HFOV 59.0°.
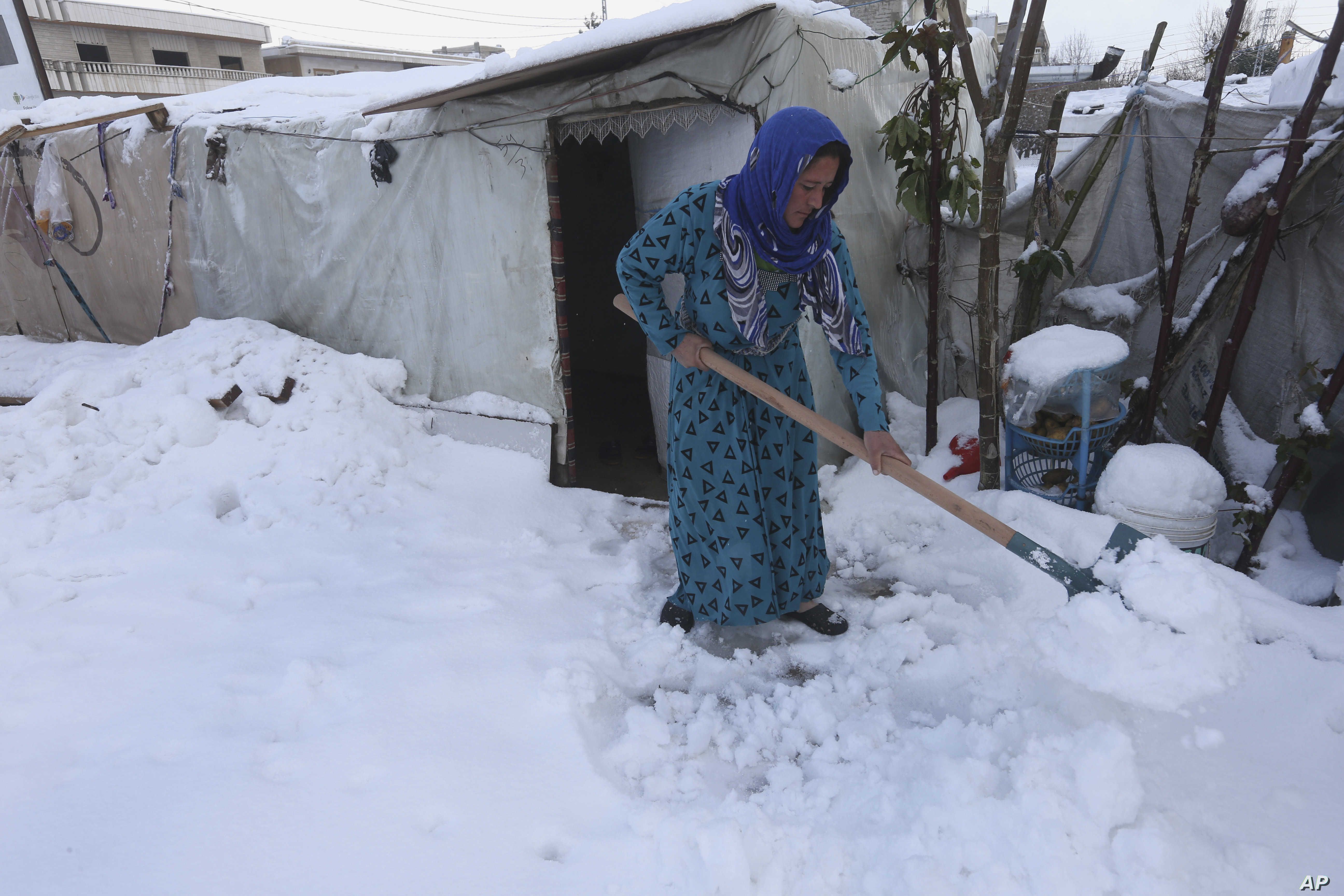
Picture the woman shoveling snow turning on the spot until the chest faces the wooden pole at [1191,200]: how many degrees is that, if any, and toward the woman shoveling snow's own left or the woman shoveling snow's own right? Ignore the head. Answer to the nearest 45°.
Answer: approximately 90° to the woman shoveling snow's own left

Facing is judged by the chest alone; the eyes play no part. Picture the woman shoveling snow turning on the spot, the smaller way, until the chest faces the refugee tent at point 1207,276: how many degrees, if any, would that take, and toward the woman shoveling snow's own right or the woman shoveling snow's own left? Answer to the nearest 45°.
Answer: approximately 90° to the woman shoveling snow's own left

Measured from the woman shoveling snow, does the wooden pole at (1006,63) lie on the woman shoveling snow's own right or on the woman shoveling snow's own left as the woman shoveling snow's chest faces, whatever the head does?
on the woman shoveling snow's own left

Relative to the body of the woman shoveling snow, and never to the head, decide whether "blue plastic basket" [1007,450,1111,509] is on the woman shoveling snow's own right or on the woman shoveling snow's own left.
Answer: on the woman shoveling snow's own left

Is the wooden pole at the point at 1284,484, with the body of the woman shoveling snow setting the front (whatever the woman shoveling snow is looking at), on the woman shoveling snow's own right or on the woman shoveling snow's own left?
on the woman shoveling snow's own left

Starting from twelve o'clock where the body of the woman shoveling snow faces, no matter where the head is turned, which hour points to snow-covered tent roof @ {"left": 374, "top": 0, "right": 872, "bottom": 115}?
The snow-covered tent roof is roughly at 7 o'clock from the woman shoveling snow.

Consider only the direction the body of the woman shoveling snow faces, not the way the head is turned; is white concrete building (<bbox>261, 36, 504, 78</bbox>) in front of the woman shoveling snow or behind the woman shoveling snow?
behind

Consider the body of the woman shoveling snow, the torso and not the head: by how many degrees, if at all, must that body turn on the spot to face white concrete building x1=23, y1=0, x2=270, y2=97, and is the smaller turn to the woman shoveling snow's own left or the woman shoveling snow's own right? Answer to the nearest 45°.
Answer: approximately 180°

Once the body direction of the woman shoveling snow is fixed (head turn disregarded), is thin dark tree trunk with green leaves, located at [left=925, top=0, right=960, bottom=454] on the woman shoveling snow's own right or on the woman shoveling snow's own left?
on the woman shoveling snow's own left

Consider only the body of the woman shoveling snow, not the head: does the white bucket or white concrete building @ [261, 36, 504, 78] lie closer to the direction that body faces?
the white bucket

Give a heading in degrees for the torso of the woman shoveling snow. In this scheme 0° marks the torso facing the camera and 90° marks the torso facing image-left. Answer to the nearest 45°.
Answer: approximately 315°

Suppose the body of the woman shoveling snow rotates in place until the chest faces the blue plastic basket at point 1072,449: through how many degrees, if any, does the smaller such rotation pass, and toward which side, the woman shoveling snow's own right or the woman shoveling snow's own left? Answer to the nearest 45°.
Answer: approximately 90° to the woman shoveling snow's own left
